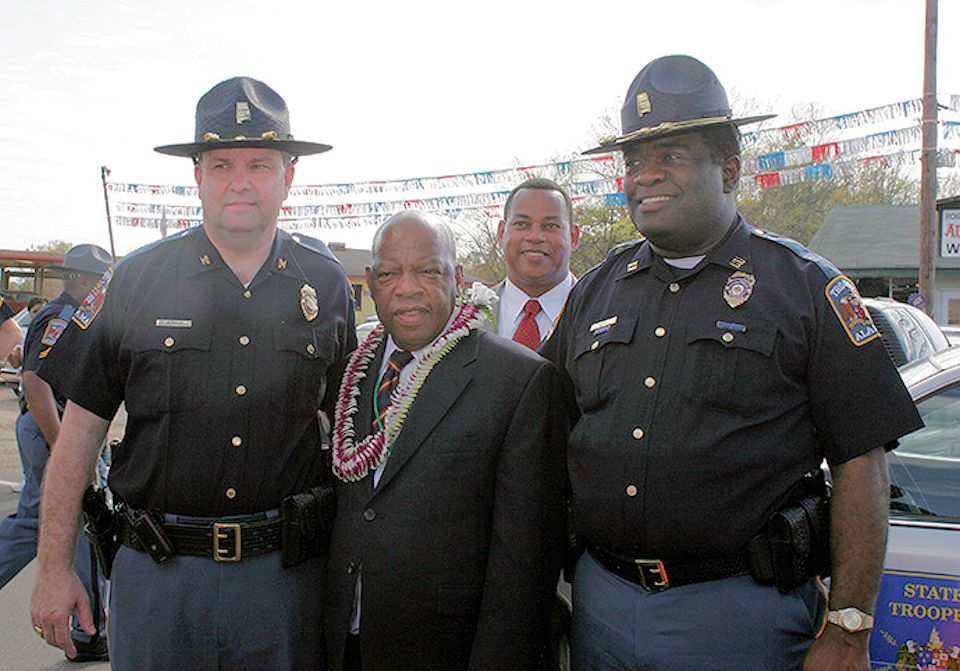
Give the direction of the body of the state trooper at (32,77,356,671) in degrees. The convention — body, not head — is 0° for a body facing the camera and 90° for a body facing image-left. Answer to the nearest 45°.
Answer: approximately 0°

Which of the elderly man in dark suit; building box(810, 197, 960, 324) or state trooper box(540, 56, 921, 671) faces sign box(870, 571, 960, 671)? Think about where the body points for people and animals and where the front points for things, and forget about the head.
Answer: the building

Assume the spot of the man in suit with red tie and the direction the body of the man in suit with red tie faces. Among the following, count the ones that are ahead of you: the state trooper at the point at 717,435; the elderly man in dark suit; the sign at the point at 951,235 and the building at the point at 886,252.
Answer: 2

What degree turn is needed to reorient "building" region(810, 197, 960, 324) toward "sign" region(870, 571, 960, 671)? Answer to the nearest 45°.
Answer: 0° — it already faces it

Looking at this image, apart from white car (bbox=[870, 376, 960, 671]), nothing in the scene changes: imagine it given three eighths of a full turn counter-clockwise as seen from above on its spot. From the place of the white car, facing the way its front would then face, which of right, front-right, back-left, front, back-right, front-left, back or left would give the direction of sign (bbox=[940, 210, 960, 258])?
back-left

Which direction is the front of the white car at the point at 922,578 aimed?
to the viewer's left

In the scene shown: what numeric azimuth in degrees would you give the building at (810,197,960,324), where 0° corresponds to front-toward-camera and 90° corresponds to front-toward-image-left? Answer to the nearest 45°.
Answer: approximately 0°

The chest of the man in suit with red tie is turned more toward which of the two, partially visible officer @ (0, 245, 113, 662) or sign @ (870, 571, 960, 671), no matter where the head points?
the sign

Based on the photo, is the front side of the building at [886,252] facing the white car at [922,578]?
yes

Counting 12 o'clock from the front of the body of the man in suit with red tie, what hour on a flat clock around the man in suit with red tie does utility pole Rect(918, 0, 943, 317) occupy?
The utility pole is roughly at 7 o'clock from the man in suit with red tie.

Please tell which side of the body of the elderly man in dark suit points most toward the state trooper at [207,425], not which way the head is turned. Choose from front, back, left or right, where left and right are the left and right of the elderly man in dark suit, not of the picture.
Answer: right
